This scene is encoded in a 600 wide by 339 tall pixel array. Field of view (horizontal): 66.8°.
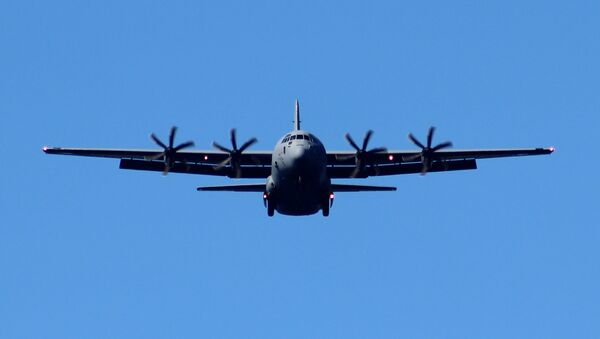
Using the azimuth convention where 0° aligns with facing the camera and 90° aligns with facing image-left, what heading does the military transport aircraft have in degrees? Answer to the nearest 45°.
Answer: approximately 0°
